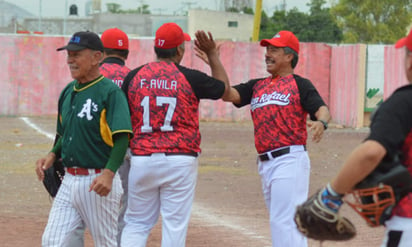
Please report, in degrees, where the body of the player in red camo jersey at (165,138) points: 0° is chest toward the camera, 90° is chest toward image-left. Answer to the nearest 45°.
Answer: approximately 225°

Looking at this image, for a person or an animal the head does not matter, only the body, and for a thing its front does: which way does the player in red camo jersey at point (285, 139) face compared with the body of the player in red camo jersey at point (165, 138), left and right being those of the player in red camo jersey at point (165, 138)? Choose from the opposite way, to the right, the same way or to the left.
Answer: the opposite way

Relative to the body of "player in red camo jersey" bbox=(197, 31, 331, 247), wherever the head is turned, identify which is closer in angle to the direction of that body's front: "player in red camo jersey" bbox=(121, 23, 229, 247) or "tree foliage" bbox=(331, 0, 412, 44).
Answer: the player in red camo jersey

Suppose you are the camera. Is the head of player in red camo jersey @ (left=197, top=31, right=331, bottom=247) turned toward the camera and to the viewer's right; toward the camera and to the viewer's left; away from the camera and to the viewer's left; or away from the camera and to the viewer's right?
toward the camera and to the viewer's left

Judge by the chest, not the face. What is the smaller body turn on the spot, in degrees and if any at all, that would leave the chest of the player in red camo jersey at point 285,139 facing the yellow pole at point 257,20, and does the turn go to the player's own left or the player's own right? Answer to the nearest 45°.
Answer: approximately 135° to the player's own right

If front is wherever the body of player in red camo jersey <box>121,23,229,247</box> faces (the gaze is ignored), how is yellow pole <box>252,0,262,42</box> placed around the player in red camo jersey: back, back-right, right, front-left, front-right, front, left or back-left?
front-left

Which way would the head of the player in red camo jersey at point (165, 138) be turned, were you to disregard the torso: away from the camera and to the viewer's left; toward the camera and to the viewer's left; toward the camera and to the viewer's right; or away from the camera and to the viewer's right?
away from the camera and to the viewer's right

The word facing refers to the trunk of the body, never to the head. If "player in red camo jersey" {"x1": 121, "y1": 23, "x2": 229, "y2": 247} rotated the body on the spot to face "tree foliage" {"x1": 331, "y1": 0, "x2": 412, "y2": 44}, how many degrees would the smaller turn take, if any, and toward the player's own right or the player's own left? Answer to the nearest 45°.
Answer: approximately 45° to the player's own left

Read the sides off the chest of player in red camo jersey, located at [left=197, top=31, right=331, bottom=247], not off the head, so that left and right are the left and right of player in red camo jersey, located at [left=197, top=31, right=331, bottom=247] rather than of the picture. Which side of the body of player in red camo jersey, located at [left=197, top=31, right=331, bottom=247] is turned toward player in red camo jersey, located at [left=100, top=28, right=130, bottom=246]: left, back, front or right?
right

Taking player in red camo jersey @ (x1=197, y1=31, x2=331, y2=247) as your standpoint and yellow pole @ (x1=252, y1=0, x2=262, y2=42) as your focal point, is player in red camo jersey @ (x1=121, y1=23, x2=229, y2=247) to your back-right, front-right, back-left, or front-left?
back-left

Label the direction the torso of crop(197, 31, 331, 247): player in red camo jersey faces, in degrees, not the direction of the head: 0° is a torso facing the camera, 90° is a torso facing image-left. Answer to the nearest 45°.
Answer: approximately 45°
